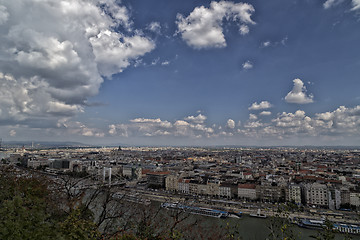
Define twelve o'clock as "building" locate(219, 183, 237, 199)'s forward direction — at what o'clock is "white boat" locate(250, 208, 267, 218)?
The white boat is roughly at 10 o'clock from the building.

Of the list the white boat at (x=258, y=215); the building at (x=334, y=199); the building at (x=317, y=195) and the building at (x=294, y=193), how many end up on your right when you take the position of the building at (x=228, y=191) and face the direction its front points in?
0

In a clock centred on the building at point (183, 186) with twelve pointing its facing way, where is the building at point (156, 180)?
the building at point (156, 180) is roughly at 3 o'clock from the building at point (183, 186).

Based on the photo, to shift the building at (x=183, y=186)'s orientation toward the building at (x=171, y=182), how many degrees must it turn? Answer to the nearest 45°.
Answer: approximately 90° to its right

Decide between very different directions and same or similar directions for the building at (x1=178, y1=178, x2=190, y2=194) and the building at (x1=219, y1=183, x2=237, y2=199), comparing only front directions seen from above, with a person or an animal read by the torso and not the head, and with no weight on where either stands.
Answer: same or similar directions

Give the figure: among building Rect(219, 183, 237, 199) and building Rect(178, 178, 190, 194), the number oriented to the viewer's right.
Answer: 0

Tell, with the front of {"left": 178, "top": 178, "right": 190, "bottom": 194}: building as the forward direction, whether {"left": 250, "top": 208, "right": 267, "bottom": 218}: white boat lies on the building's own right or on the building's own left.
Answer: on the building's own left

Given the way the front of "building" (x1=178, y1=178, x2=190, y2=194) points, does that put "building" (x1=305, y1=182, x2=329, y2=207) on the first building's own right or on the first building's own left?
on the first building's own left

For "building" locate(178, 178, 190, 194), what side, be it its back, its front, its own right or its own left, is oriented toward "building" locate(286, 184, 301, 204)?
left

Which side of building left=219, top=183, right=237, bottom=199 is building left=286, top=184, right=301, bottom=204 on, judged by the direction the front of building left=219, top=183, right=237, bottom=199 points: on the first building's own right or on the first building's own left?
on the first building's own left

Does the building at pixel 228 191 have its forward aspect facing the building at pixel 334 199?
no

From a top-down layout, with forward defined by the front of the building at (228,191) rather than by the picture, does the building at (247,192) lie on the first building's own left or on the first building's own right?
on the first building's own left

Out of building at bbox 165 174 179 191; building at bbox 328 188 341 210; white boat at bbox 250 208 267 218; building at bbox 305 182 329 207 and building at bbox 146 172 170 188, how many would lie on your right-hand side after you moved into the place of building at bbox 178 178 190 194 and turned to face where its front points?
2

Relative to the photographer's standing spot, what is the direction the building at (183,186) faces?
facing the viewer and to the left of the viewer
